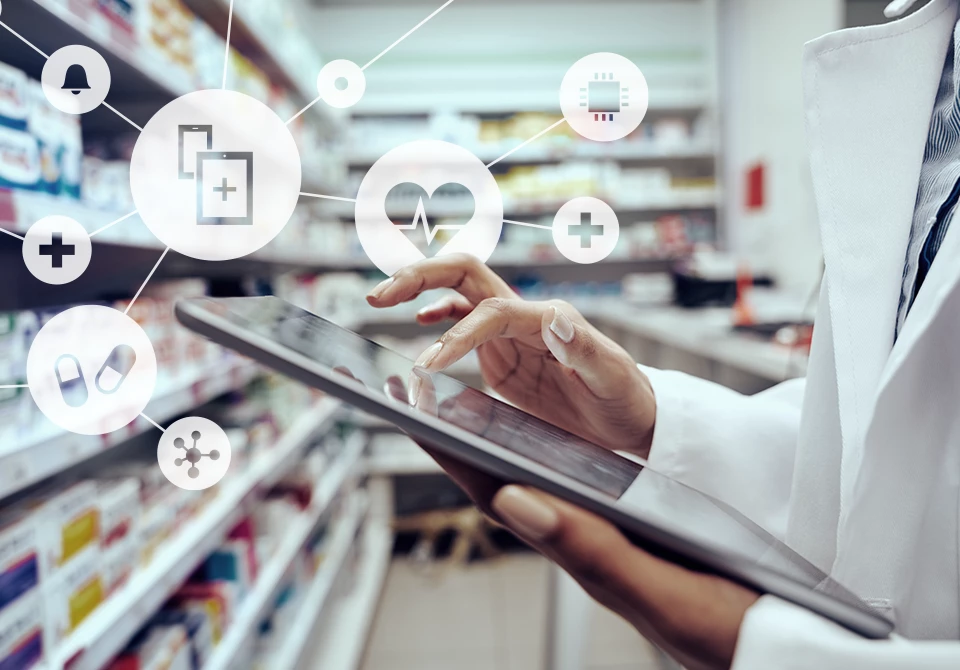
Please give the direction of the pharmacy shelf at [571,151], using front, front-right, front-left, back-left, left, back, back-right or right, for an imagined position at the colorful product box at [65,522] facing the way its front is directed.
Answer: left

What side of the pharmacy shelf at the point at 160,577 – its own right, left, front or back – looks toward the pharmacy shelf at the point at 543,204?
left

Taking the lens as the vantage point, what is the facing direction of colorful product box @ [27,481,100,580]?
facing the viewer and to the right of the viewer

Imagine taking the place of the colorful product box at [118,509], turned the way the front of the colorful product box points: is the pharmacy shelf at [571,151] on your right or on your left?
on your left

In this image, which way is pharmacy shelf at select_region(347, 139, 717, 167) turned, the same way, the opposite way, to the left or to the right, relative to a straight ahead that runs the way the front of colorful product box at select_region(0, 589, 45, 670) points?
to the right

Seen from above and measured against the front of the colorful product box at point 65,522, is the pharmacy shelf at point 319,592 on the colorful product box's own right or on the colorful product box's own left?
on the colorful product box's own left

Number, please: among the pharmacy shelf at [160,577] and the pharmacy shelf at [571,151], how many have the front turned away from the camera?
0

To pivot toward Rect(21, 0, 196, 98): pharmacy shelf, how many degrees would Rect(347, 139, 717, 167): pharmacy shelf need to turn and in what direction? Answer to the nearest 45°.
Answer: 0° — it already faces it
